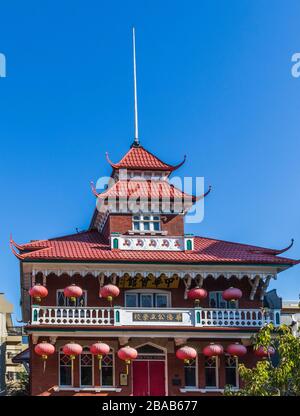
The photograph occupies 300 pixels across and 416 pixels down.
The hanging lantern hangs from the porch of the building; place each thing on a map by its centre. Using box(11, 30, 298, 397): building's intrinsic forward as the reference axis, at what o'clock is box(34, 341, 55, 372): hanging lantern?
The hanging lantern is roughly at 2 o'clock from the building.

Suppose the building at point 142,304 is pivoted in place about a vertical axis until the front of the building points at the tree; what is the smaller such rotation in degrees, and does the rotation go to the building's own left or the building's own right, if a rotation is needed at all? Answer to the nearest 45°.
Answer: approximately 45° to the building's own left

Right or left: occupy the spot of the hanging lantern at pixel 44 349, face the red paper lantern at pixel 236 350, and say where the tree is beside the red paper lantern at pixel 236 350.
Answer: right

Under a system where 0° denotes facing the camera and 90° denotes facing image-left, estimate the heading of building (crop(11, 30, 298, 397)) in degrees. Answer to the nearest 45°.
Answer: approximately 0°

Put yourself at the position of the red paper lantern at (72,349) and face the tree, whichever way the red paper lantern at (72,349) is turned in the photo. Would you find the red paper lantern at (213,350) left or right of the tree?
left

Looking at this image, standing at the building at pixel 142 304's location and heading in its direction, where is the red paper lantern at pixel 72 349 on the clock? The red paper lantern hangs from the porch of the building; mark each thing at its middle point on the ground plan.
The red paper lantern is roughly at 2 o'clock from the building.
